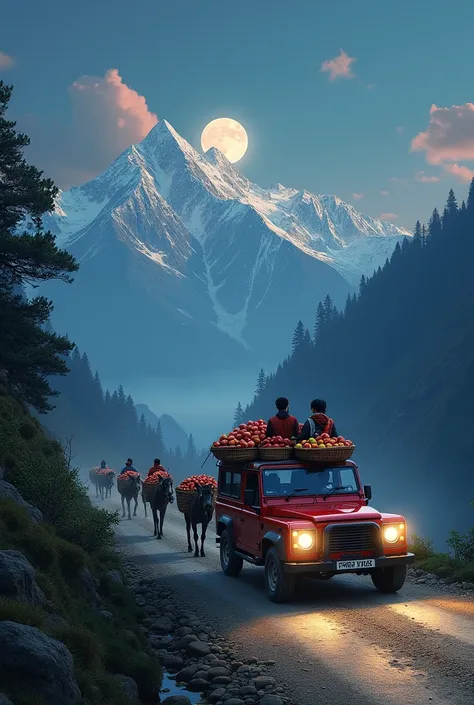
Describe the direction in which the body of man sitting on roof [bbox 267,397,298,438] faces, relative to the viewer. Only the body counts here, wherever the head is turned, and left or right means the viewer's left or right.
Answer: facing away from the viewer

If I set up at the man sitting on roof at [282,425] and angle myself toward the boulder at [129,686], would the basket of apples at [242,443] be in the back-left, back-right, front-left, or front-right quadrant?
front-right

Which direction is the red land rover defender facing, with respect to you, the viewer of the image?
facing the viewer and to the right of the viewer

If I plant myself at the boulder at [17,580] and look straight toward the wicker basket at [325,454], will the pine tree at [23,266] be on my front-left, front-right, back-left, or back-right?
front-left

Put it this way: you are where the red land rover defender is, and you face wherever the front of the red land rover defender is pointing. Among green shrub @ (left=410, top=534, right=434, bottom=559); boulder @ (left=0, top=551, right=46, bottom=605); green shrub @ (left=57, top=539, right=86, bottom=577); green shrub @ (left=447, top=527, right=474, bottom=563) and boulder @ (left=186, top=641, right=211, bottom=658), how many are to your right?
3

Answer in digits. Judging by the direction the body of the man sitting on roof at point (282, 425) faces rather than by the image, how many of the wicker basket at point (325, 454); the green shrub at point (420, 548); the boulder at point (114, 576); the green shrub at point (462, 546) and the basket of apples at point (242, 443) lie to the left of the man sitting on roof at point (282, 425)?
2

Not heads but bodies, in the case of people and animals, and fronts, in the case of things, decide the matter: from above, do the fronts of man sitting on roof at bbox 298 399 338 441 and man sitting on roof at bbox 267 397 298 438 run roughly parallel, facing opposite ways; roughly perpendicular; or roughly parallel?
roughly parallel

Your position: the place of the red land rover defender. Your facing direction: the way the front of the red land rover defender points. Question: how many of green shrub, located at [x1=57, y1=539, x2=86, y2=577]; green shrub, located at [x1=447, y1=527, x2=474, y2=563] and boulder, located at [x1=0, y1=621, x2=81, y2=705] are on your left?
1

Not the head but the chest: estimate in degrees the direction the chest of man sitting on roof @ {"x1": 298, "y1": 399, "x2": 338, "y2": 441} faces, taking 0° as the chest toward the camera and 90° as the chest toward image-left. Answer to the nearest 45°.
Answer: approximately 180°
